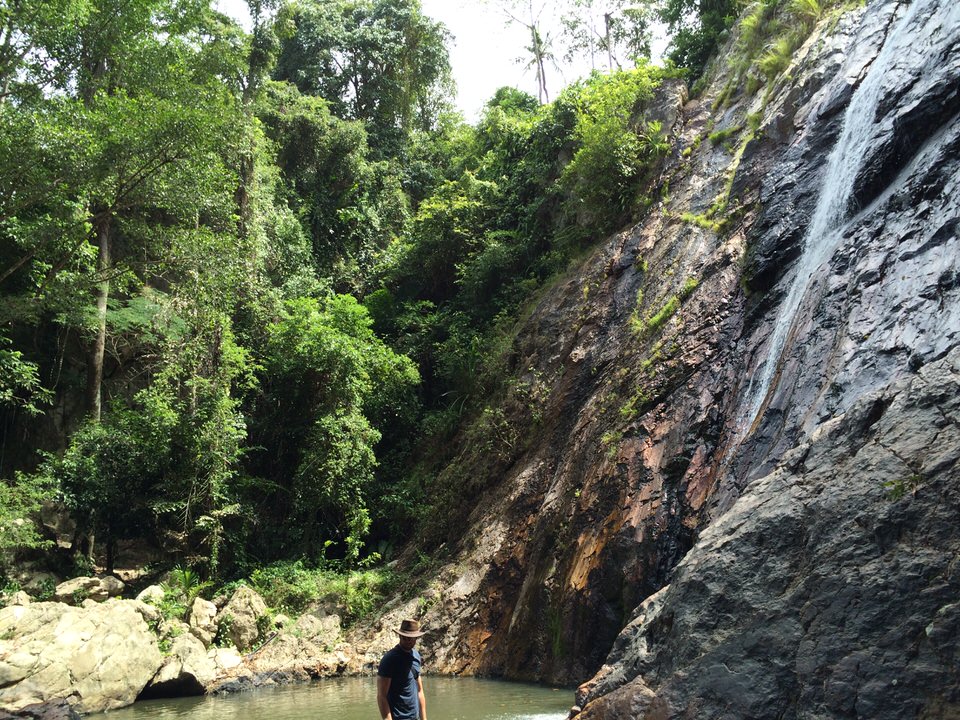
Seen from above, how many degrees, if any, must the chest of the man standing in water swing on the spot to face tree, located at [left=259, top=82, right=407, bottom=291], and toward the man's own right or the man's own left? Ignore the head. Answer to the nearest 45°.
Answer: approximately 135° to the man's own left

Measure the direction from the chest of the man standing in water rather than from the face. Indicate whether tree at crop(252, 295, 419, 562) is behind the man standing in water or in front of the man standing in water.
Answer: behind

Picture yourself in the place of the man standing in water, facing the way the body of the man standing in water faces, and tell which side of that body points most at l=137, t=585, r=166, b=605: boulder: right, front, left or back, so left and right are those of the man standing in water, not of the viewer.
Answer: back

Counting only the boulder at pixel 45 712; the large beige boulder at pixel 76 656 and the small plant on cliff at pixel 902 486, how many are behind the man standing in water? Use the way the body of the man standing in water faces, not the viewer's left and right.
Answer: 2

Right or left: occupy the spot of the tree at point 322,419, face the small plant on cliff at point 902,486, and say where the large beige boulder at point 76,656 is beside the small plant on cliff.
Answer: right
